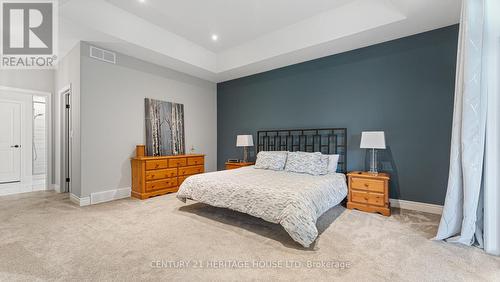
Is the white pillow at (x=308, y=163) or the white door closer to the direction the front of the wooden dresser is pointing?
the white pillow

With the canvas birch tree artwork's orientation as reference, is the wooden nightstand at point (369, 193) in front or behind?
in front

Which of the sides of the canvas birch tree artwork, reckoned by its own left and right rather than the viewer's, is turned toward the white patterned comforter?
front

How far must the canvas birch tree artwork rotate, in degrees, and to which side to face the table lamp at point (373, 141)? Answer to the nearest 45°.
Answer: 0° — it already faces it

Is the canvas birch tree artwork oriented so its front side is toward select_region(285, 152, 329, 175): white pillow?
yes

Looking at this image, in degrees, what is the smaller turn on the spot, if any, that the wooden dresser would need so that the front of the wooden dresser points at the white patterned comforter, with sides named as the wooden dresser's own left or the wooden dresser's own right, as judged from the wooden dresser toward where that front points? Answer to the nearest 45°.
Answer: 0° — it already faces it

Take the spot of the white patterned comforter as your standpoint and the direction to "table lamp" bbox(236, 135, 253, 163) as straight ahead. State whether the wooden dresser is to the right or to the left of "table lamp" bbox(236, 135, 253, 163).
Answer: left

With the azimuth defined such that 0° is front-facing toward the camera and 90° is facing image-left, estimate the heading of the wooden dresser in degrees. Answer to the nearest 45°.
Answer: approximately 315°
